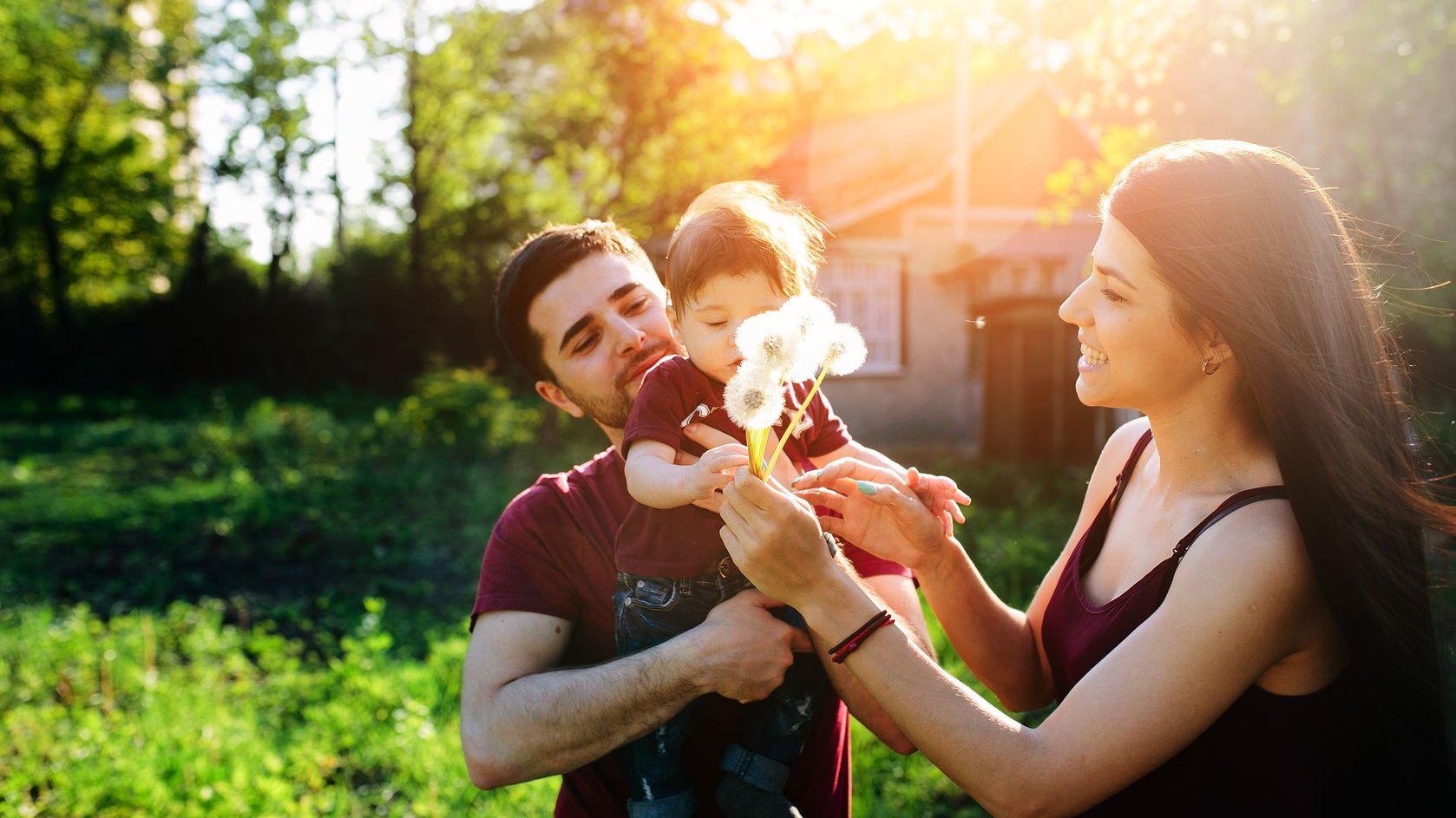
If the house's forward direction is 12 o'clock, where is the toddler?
The toddler is roughly at 12 o'clock from the house.

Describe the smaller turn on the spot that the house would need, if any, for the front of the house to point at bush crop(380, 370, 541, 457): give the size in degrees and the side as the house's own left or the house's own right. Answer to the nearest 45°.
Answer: approximately 45° to the house's own right

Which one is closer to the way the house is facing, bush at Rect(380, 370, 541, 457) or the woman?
the woman

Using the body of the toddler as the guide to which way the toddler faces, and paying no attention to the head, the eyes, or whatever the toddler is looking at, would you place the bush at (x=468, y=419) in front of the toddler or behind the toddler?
behind

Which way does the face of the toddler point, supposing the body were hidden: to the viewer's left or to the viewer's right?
to the viewer's right

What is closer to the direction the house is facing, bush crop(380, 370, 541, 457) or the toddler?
the toddler

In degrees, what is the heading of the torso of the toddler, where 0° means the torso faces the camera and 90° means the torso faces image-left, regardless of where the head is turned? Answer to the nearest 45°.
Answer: approximately 315°

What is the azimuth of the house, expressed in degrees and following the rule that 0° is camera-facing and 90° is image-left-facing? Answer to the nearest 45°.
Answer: approximately 0°

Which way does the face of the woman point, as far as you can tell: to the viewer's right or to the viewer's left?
to the viewer's left

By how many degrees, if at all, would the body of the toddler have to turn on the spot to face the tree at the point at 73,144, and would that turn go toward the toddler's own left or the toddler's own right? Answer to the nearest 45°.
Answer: approximately 180°
